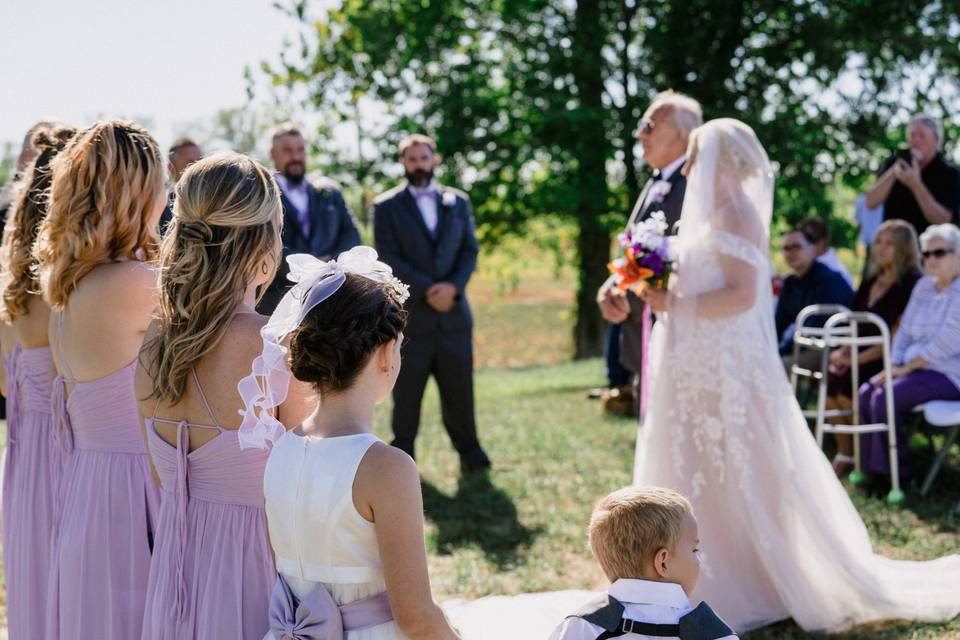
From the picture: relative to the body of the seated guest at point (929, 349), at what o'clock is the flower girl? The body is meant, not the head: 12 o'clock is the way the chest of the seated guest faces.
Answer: The flower girl is roughly at 11 o'clock from the seated guest.

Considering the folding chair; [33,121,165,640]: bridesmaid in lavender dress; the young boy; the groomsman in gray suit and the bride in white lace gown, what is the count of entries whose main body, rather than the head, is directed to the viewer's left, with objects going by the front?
2

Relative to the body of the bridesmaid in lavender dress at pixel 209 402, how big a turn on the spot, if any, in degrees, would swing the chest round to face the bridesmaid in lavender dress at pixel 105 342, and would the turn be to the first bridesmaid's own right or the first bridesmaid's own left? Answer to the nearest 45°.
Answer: approximately 90° to the first bridesmaid's own left

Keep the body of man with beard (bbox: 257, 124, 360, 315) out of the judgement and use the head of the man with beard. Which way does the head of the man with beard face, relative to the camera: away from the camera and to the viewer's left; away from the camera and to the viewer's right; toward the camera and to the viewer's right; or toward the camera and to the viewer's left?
toward the camera and to the viewer's right

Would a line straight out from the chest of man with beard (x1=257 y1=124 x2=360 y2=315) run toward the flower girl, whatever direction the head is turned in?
yes

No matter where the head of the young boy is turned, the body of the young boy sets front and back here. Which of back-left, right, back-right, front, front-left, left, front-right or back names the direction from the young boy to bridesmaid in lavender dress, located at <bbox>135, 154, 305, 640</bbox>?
back-left

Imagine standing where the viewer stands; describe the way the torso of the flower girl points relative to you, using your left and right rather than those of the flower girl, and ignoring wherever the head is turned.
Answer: facing away from the viewer and to the right of the viewer

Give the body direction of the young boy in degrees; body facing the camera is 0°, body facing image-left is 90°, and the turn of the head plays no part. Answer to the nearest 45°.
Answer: approximately 225°

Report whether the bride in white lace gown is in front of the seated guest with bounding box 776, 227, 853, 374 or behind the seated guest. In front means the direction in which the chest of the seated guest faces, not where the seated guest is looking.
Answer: in front

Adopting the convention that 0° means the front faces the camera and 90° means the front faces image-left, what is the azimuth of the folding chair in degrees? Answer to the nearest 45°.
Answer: approximately 90°

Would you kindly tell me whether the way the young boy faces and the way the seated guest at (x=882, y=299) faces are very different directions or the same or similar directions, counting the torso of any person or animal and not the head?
very different directions

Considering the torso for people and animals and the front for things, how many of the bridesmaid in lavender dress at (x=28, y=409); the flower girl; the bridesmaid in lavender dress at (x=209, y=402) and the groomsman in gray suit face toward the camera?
1

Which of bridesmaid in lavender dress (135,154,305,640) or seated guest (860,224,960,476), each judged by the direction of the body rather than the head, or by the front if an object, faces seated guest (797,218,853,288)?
the bridesmaid in lavender dress

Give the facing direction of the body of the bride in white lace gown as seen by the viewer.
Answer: to the viewer's left
